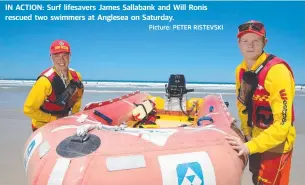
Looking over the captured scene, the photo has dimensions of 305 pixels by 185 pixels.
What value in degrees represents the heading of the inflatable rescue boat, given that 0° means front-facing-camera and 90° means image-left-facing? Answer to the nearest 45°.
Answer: approximately 45°
